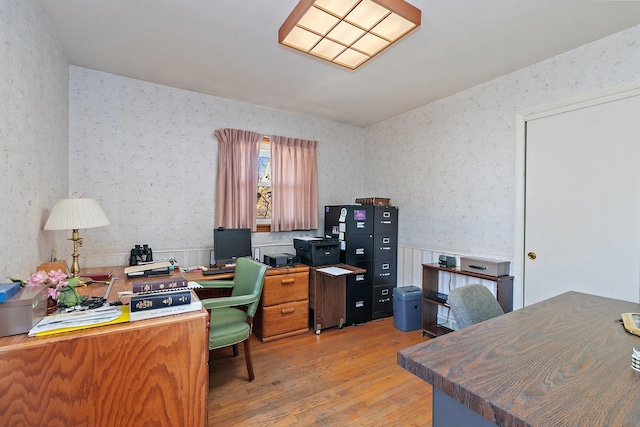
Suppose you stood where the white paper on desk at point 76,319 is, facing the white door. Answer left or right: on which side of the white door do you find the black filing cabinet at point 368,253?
left

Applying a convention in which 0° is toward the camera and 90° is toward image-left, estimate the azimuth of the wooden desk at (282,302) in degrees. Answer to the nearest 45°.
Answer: approximately 315°

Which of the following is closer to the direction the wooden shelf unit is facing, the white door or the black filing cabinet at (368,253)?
the black filing cabinet

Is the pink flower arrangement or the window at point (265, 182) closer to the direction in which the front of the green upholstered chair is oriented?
the pink flower arrangement

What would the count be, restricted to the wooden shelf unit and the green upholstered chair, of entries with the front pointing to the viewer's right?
0

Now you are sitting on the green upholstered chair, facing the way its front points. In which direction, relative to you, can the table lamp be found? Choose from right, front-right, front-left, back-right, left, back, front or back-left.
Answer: front-right

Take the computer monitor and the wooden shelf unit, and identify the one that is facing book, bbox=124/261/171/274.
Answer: the wooden shelf unit

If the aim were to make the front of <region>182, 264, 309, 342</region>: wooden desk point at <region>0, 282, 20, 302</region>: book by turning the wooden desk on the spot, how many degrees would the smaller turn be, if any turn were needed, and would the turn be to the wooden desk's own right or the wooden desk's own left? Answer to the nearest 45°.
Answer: approximately 90° to the wooden desk's own right

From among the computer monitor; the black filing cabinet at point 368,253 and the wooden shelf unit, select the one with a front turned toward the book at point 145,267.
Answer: the wooden shelf unit

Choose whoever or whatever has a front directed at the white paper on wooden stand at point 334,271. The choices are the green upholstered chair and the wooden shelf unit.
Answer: the wooden shelf unit

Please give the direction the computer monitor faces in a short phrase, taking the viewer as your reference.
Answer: facing the viewer and to the right of the viewer

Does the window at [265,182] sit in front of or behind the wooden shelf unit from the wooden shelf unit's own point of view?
in front
